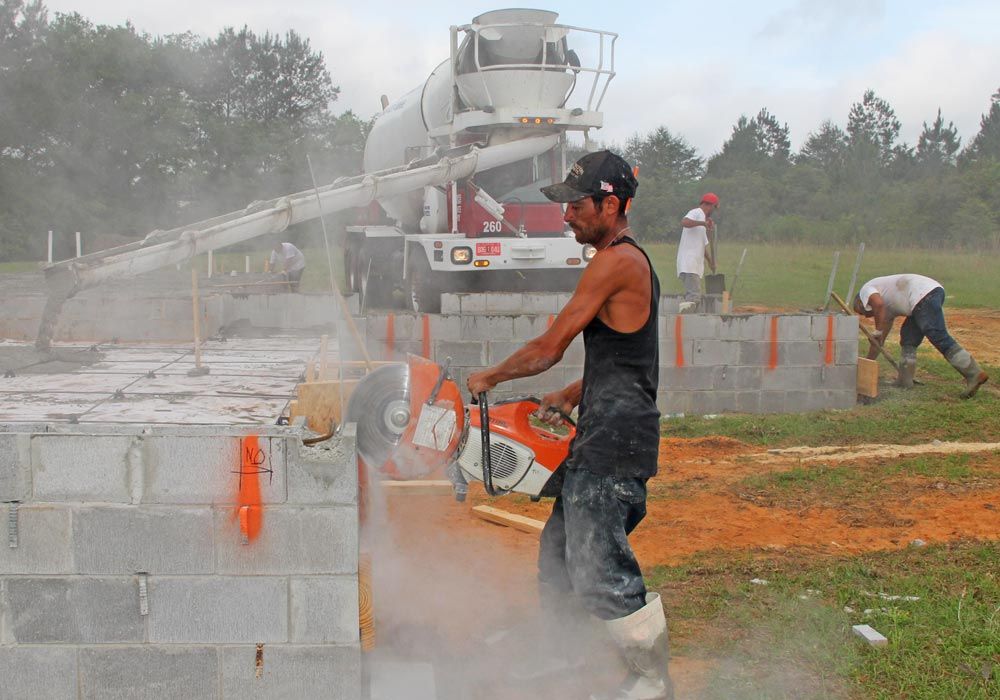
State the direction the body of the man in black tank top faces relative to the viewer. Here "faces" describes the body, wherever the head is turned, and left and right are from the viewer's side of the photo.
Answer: facing to the left of the viewer

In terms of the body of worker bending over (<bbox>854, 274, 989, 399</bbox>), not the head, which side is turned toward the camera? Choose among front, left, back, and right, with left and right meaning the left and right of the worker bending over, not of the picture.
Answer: left

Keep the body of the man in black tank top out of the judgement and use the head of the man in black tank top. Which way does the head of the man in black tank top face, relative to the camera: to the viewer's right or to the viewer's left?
to the viewer's left

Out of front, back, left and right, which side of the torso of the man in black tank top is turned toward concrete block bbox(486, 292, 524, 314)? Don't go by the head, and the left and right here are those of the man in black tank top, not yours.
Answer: right

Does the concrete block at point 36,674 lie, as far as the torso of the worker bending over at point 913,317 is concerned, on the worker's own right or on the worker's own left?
on the worker's own left

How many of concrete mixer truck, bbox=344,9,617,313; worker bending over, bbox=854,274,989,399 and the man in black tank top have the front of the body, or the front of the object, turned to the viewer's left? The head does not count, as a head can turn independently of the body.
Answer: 2
